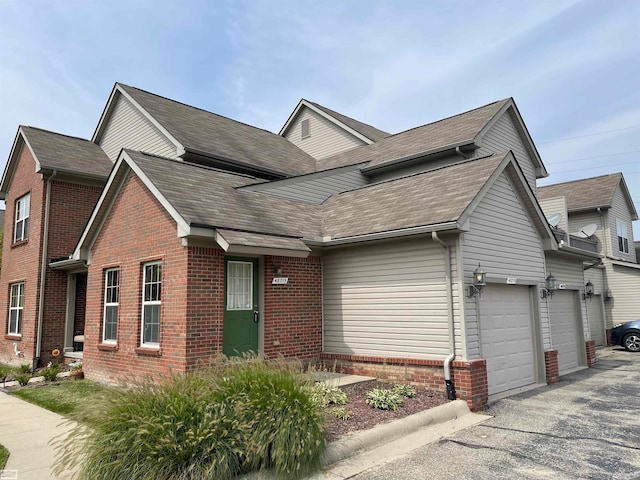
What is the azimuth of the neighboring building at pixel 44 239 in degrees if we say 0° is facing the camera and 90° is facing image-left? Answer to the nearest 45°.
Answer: approximately 45°

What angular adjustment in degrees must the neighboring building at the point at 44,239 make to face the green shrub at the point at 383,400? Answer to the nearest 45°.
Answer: approximately 90° to its left

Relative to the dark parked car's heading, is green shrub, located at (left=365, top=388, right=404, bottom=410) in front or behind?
in front

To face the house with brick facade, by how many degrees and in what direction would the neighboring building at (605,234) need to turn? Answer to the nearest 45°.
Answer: approximately 45° to its right

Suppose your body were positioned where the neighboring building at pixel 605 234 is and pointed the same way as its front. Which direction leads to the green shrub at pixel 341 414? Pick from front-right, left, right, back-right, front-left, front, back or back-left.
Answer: front-right

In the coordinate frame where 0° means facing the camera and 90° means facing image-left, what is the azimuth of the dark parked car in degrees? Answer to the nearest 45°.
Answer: approximately 45°

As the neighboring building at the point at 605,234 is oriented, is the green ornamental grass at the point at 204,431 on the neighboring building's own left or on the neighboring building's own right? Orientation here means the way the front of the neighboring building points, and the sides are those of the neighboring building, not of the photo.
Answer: on the neighboring building's own right

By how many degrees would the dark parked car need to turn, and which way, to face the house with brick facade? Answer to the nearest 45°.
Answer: approximately 45° to its left

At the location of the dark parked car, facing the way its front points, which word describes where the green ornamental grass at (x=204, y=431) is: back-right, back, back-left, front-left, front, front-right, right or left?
front-left

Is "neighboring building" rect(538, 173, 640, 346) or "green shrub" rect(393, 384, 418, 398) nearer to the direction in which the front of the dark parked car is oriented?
the green shrub

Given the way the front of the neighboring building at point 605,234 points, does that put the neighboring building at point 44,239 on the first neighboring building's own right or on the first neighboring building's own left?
on the first neighboring building's own right

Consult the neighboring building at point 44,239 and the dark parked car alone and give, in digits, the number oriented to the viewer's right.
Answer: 0
